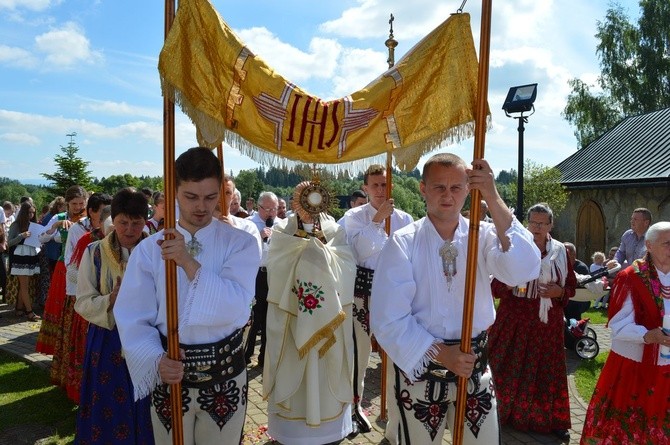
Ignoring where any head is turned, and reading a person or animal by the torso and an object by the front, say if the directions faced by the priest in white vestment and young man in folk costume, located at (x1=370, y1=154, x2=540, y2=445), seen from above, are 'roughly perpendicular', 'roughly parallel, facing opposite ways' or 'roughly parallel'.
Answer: roughly parallel

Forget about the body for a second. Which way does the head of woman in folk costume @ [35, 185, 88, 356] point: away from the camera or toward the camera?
toward the camera

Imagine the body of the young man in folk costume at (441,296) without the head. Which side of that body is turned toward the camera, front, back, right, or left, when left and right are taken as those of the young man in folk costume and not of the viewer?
front

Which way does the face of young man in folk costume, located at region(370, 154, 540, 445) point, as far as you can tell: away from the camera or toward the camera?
toward the camera

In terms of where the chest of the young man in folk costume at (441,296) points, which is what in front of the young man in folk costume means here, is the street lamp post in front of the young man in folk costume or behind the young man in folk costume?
behind

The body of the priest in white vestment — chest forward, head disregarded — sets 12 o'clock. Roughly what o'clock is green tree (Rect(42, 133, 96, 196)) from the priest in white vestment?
The green tree is roughly at 5 o'clock from the priest in white vestment.

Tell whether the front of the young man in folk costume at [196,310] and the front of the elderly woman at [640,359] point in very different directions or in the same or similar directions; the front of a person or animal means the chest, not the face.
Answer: same or similar directions

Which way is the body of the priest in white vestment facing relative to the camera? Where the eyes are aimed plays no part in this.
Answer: toward the camera

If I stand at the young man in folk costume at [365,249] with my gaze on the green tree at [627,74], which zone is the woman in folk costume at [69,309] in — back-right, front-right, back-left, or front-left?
back-left
